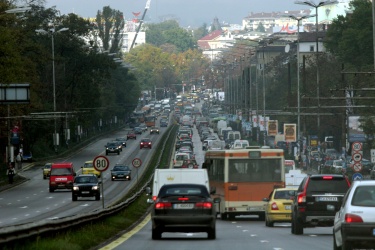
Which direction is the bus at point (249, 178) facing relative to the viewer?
away from the camera

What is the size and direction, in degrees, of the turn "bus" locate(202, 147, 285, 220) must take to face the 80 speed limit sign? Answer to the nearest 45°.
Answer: approximately 90° to its left

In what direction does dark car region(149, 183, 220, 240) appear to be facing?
away from the camera

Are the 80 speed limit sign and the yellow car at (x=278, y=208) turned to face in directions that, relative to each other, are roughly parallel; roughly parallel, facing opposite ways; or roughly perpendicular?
roughly parallel, facing opposite ways

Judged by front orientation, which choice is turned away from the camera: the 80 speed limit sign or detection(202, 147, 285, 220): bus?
the bus

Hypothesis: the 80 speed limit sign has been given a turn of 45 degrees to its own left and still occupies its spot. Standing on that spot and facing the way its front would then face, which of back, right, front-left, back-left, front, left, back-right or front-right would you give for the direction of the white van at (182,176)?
front

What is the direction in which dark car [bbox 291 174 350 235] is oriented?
away from the camera

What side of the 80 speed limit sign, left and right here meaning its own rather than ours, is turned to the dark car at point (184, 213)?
front

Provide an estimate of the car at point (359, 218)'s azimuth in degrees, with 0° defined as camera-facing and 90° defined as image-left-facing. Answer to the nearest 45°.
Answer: approximately 180°

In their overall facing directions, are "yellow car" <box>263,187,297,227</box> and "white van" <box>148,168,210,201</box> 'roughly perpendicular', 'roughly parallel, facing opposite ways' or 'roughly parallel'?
roughly parallel

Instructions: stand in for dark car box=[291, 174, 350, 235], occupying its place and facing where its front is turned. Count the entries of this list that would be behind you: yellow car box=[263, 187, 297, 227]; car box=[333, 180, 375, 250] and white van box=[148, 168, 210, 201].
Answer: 1

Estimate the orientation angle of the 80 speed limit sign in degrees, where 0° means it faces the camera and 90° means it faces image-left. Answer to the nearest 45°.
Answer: approximately 0°

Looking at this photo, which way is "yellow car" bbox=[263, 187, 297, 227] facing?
away from the camera

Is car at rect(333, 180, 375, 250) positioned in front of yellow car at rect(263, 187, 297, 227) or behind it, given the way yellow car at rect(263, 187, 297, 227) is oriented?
behind

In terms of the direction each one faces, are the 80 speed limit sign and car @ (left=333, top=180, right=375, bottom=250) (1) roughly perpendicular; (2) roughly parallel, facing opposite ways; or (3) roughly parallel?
roughly parallel, facing opposite ways

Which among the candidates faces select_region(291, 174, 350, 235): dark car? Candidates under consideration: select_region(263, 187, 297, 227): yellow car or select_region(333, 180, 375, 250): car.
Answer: the car
